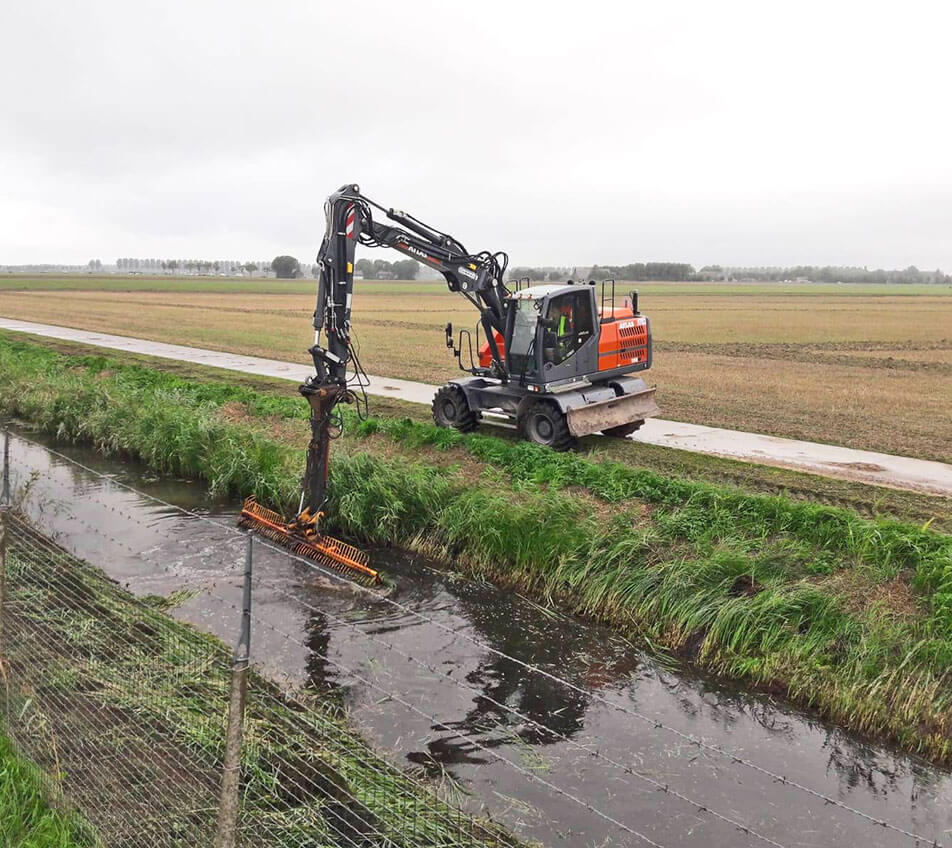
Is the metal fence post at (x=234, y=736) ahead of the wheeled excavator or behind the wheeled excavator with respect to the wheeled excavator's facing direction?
ahead

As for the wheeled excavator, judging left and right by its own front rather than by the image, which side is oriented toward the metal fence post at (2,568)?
front

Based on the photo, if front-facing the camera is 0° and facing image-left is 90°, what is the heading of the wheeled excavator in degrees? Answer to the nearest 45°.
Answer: approximately 45°
